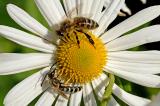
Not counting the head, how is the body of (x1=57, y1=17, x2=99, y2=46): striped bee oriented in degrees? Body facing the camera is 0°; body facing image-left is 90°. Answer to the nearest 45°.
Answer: approximately 90°
